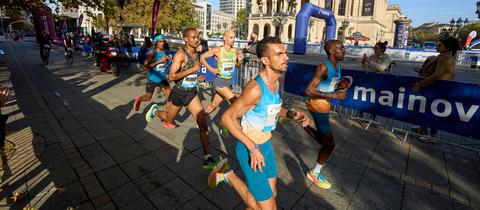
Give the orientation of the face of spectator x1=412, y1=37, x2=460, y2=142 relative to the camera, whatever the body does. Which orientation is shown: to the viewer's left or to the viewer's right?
to the viewer's left

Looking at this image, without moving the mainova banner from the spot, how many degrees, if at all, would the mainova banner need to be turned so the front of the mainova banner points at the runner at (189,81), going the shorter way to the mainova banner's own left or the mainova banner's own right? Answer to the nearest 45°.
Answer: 0° — it already faces them

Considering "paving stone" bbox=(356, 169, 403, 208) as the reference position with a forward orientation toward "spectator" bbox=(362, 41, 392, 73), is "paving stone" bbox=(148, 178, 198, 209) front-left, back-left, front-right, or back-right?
back-left
